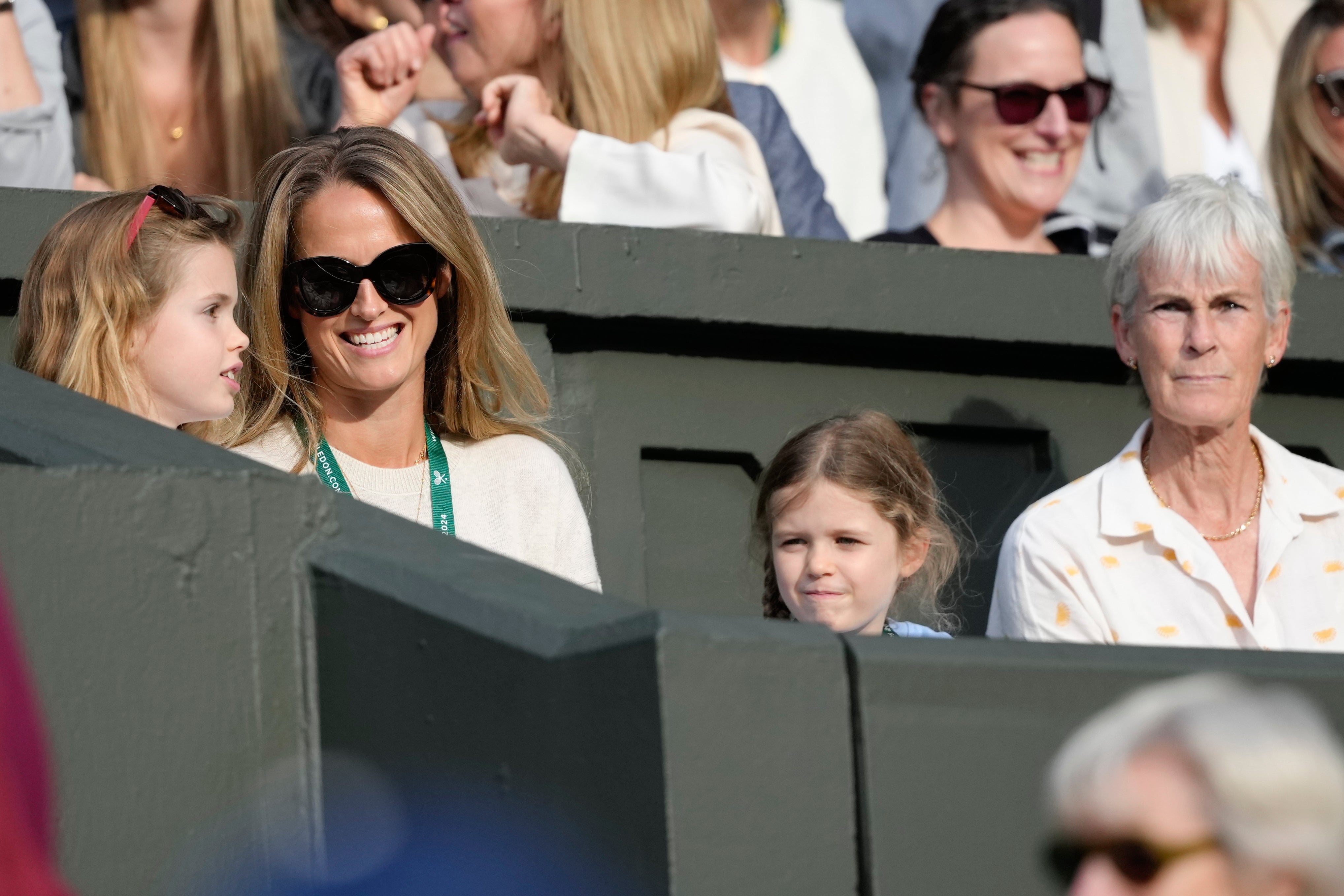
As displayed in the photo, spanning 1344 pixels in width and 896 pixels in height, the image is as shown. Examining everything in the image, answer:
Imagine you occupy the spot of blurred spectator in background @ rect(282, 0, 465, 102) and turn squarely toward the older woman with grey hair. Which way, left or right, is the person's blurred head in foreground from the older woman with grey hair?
right

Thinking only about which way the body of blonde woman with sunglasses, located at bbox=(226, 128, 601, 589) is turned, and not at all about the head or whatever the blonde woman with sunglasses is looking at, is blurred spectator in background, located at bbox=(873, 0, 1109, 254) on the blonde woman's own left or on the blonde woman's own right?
on the blonde woman's own left

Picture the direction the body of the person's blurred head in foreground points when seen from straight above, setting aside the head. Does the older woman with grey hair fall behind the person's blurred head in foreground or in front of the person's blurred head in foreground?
behind

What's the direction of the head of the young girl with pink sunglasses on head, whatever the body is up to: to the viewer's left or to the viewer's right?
to the viewer's right

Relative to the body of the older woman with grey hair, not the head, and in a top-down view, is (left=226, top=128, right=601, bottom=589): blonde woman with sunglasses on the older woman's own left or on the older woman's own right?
on the older woman's own right

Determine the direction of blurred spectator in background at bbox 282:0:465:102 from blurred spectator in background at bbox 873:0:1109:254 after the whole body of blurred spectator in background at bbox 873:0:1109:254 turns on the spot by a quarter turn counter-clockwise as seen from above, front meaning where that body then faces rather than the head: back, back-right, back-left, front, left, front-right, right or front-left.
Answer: back-left

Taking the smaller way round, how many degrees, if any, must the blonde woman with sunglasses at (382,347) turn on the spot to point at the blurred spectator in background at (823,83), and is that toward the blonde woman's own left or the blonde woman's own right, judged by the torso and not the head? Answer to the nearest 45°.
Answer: approximately 135° to the blonde woman's own left
